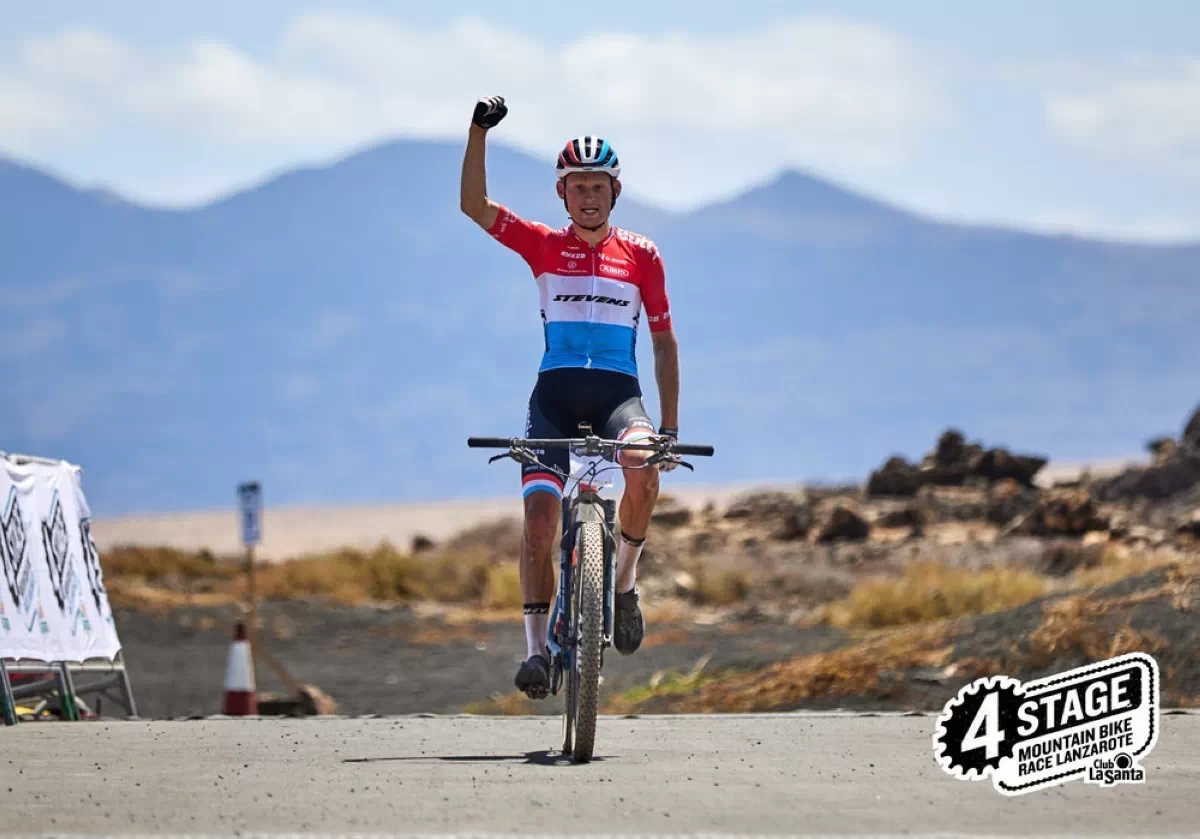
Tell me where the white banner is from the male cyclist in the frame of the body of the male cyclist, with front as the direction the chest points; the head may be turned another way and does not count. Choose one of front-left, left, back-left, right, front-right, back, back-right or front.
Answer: back-right

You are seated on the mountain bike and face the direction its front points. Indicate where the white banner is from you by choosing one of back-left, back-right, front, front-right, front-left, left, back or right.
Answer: back-right

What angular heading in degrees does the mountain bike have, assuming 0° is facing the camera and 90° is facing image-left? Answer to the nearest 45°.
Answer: approximately 0°

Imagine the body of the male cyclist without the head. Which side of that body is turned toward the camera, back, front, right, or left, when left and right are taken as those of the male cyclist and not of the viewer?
front
